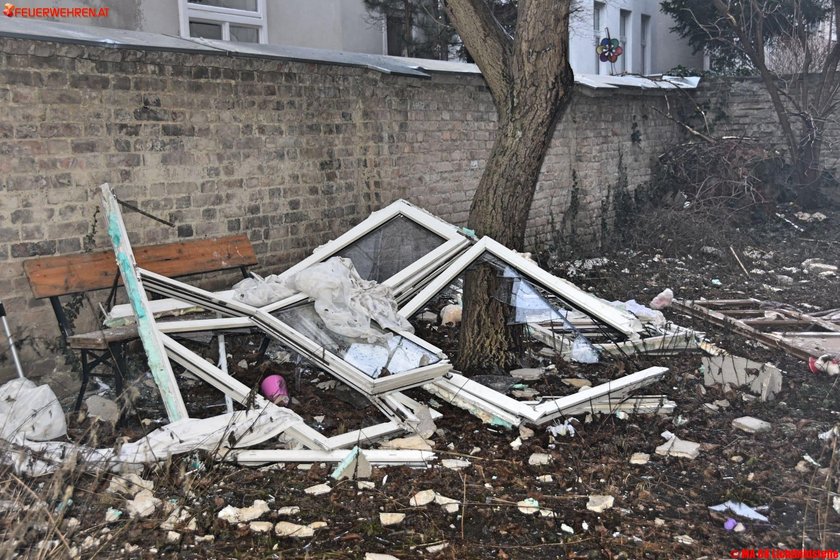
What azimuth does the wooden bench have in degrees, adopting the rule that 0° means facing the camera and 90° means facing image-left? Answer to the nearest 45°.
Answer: approximately 315°

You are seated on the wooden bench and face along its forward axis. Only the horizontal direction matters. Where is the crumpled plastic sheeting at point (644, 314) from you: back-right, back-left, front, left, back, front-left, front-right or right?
front-left

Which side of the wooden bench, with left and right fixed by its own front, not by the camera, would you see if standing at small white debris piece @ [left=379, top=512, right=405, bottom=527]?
front

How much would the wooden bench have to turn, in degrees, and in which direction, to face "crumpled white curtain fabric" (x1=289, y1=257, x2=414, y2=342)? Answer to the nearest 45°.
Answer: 0° — it already faces it

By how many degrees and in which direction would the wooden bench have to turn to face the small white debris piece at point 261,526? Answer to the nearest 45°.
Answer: approximately 45° to its right

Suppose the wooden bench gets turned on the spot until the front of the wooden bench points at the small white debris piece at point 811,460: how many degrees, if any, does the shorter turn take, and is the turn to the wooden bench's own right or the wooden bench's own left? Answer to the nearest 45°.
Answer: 0° — it already faces it

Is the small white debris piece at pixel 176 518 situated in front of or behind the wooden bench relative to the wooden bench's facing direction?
in front

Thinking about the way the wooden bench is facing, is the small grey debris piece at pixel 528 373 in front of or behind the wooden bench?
in front

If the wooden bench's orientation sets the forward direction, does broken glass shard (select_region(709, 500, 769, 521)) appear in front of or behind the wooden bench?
in front

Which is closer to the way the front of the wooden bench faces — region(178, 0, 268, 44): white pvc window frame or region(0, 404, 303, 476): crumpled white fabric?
the crumpled white fabric
